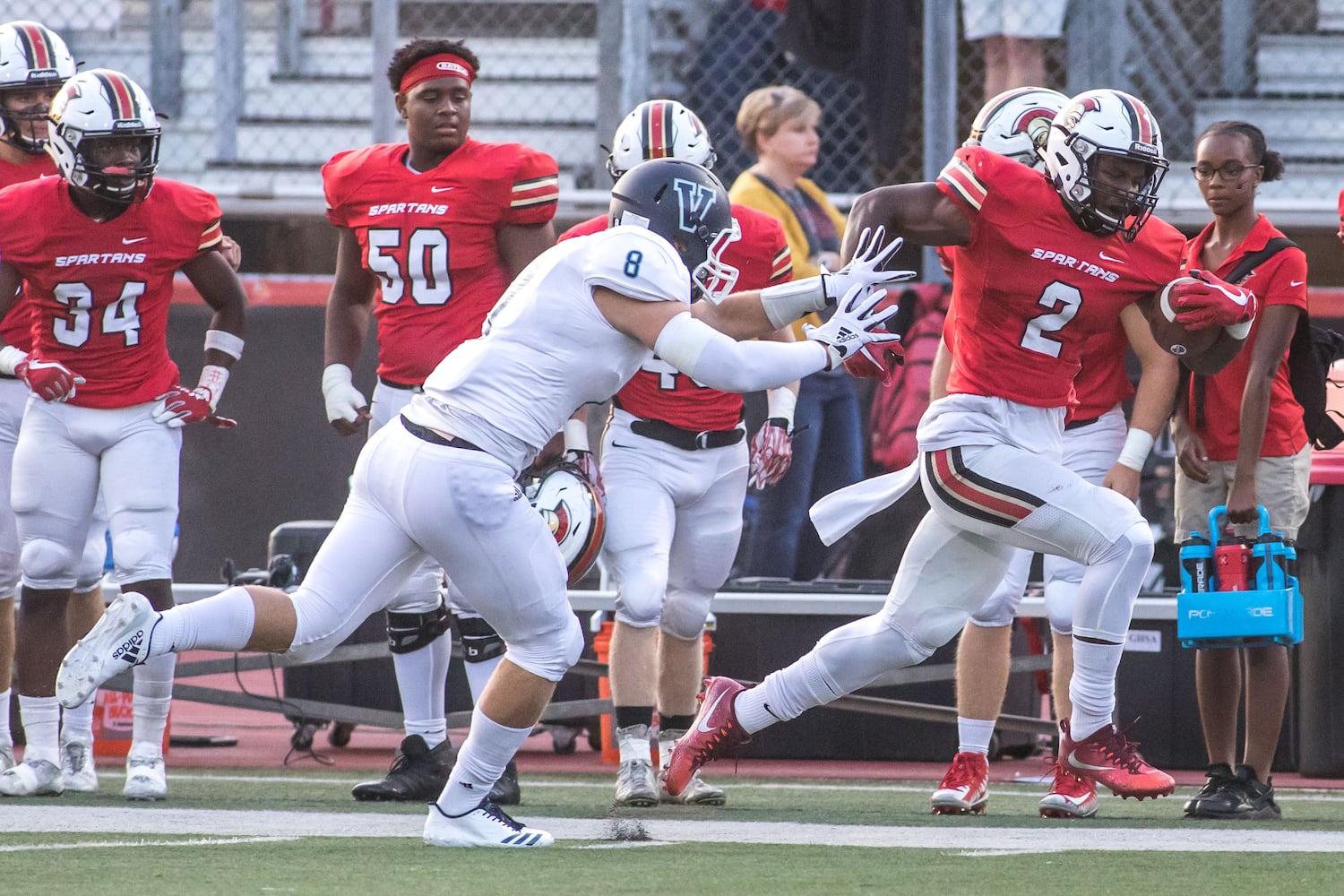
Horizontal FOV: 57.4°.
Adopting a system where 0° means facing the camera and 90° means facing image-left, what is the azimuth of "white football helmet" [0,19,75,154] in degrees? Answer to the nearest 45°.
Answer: approximately 315°

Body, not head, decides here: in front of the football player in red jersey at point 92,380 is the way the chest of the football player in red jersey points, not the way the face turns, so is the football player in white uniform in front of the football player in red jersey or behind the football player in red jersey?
in front

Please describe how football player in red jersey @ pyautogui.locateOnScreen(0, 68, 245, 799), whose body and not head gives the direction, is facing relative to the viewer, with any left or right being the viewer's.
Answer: facing the viewer

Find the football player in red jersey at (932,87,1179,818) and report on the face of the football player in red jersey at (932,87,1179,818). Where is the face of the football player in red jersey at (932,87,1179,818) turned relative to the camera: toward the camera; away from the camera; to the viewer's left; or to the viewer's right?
to the viewer's right

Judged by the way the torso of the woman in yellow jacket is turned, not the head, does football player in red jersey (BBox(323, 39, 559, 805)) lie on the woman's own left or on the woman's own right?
on the woman's own right

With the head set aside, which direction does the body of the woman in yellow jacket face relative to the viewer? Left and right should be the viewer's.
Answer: facing the viewer and to the right of the viewer

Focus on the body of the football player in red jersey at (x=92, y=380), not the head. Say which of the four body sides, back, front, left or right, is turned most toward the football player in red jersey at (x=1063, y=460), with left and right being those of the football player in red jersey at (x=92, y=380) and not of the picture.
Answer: left

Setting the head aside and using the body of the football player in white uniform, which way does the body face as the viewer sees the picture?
to the viewer's right

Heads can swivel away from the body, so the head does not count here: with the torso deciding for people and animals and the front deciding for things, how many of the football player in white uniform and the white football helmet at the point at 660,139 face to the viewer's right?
1

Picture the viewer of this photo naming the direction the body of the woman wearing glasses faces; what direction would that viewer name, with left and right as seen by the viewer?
facing the viewer and to the left of the viewer

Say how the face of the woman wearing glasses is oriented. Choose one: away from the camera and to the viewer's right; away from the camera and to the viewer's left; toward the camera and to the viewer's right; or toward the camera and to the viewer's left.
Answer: toward the camera and to the viewer's left
